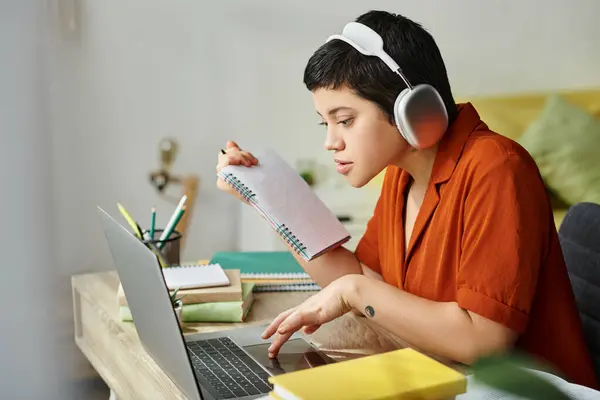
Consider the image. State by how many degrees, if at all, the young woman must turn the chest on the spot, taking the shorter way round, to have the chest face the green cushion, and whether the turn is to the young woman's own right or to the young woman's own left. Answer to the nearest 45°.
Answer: approximately 135° to the young woman's own right

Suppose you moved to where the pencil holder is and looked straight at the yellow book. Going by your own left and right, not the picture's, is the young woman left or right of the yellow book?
left

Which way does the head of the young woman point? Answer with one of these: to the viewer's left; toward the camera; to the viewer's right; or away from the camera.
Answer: to the viewer's left

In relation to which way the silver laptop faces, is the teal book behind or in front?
in front

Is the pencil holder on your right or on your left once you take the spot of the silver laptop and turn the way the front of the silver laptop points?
on your left

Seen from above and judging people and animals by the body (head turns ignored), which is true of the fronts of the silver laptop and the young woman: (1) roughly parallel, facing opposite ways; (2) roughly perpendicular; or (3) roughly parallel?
roughly parallel, facing opposite ways

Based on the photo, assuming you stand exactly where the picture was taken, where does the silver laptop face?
facing away from the viewer and to the right of the viewer

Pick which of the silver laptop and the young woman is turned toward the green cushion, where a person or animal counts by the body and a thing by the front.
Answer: the silver laptop

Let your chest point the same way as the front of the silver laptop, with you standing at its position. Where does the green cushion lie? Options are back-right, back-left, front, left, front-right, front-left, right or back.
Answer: front

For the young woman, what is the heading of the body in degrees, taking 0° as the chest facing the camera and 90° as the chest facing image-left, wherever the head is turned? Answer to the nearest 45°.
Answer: approximately 45°
